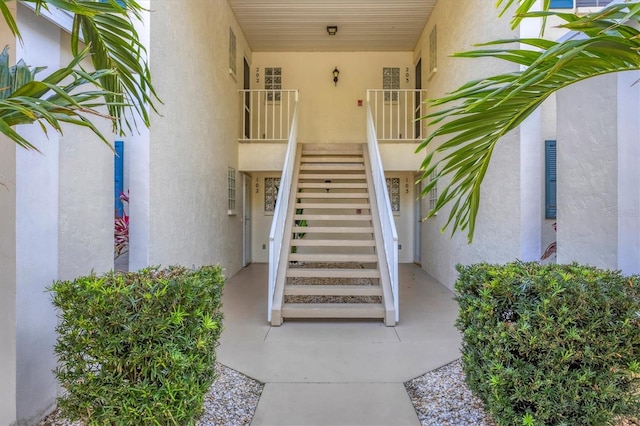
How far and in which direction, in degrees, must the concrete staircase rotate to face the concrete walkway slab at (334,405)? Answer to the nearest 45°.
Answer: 0° — it already faces it

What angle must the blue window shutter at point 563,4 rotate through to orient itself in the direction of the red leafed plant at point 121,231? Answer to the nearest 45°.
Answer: approximately 45° to its right

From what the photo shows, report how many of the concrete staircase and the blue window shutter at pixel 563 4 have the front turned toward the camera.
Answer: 2

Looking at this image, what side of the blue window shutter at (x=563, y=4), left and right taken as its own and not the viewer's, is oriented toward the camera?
front

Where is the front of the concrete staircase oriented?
toward the camera

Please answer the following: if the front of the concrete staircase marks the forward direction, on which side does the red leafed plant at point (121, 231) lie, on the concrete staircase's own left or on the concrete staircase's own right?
on the concrete staircase's own right

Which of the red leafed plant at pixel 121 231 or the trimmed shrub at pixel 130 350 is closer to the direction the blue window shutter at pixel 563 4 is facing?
the trimmed shrub

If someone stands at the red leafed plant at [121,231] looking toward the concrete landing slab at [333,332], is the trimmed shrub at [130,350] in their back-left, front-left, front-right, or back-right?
front-right
